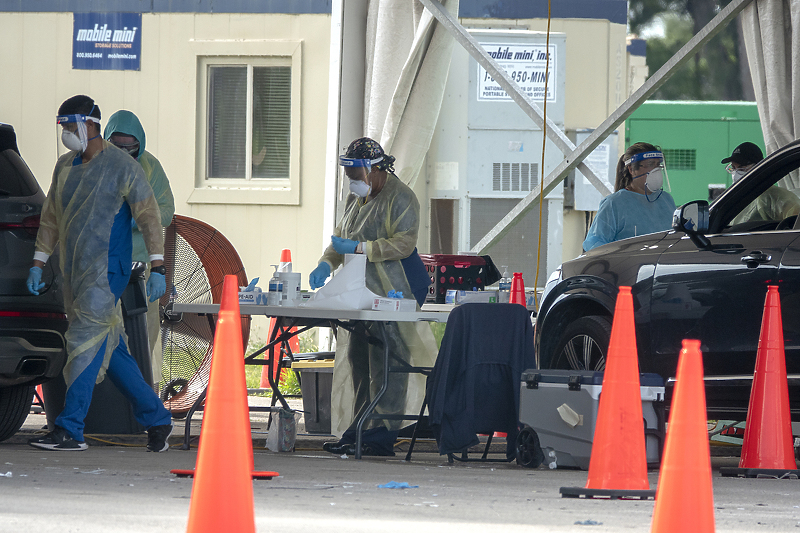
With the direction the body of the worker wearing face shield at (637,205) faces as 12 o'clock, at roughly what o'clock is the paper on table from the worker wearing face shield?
The paper on table is roughly at 3 o'clock from the worker wearing face shield.

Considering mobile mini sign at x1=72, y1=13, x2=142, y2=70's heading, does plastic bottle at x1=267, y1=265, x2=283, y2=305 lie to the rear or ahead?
ahead

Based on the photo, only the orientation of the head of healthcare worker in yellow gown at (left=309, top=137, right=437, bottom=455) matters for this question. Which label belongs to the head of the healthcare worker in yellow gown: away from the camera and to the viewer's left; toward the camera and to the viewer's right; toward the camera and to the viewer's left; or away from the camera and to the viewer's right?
toward the camera and to the viewer's left

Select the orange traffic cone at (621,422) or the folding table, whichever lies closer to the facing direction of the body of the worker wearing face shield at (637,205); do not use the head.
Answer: the orange traffic cone

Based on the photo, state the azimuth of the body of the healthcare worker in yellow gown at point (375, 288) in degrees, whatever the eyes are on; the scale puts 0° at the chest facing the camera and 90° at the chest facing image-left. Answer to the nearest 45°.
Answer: approximately 45°

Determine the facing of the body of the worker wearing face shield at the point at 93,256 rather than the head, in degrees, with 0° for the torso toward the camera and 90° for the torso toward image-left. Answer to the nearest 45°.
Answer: approximately 45°

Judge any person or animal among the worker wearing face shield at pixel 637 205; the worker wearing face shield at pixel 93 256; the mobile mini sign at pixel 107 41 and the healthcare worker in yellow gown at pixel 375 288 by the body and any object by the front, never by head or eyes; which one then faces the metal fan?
the mobile mini sign

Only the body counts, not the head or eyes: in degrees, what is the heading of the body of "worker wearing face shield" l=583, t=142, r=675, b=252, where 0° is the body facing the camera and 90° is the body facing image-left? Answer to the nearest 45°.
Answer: approximately 315°

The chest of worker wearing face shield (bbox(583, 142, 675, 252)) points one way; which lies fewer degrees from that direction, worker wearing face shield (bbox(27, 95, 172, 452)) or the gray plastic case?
the gray plastic case

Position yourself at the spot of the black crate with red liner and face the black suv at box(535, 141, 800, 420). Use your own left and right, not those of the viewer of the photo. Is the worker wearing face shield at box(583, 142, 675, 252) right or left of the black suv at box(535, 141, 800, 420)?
left

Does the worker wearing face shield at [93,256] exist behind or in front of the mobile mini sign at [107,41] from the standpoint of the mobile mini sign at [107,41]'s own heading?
in front

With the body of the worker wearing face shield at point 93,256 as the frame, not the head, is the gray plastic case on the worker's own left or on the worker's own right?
on the worker's own left

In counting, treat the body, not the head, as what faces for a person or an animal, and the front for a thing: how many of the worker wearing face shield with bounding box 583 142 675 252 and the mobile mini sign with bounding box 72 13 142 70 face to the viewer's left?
0

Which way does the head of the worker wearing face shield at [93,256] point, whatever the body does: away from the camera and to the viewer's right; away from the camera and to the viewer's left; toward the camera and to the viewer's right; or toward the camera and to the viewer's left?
toward the camera and to the viewer's left

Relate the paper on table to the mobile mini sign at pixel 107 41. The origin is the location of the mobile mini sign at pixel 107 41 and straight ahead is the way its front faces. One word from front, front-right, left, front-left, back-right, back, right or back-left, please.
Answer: front

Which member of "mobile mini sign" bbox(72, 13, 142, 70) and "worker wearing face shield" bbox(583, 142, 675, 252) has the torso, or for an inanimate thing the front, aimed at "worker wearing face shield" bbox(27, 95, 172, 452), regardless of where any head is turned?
the mobile mini sign

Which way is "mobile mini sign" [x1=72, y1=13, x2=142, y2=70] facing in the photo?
toward the camera
